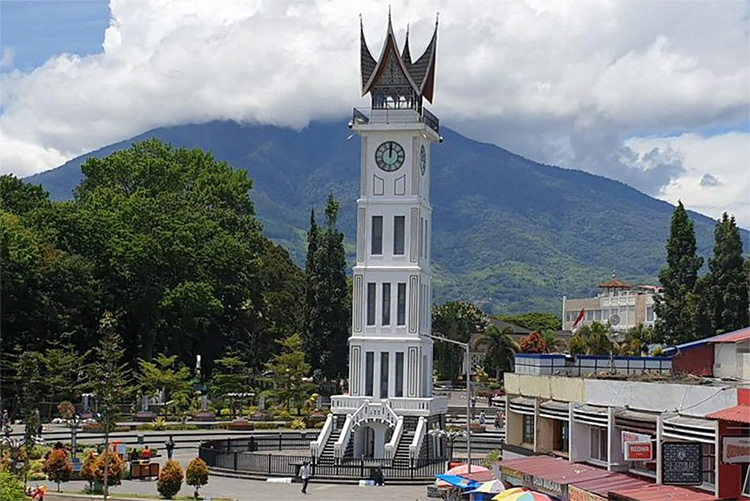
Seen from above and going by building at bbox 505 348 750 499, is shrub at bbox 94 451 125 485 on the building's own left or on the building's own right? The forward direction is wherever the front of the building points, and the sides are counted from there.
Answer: on the building's own right

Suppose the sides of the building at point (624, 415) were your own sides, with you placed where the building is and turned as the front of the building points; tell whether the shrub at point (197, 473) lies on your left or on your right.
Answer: on your right

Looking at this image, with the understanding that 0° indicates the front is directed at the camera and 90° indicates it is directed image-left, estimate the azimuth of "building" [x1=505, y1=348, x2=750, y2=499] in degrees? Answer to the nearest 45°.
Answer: approximately 45°

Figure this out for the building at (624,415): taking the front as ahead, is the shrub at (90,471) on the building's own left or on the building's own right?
on the building's own right

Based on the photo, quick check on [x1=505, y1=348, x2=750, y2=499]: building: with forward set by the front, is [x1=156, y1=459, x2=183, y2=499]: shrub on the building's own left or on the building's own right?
on the building's own right
